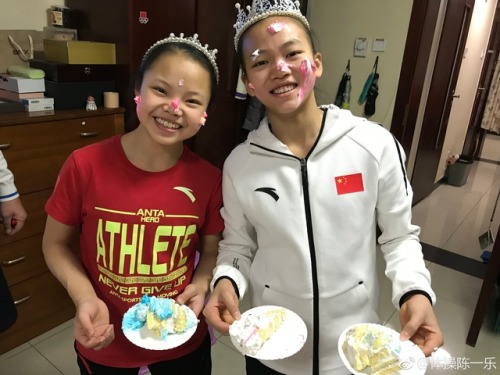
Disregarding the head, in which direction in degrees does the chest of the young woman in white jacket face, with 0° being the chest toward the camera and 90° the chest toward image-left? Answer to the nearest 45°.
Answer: approximately 0°

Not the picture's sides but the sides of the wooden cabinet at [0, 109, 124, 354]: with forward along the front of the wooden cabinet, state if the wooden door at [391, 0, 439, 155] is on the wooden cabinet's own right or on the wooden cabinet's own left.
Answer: on the wooden cabinet's own left

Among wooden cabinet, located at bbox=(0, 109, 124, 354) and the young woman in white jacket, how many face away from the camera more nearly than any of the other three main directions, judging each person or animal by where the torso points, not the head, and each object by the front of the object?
0

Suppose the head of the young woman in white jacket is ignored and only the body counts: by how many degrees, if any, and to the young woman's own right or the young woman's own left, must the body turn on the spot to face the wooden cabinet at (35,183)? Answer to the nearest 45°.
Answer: approximately 135° to the young woman's own right

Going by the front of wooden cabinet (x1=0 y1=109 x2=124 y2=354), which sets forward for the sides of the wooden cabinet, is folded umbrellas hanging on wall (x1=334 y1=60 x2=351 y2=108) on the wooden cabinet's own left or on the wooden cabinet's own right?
on the wooden cabinet's own left

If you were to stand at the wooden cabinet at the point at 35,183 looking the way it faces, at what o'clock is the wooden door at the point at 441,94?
The wooden door is roughly at 10 o'clock from the wooden cabinet.

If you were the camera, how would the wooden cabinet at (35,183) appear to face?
facing the viewer and to the right of the viewer

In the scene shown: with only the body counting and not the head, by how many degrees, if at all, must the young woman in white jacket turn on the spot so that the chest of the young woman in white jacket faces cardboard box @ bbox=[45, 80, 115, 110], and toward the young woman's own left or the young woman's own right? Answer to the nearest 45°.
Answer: approximately 135° to the young woman's own right

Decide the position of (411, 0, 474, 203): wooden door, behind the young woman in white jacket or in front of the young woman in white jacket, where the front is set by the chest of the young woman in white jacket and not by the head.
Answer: behind

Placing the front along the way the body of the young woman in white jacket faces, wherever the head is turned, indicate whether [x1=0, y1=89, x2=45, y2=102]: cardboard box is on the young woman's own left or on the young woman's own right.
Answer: on the young woman's own right

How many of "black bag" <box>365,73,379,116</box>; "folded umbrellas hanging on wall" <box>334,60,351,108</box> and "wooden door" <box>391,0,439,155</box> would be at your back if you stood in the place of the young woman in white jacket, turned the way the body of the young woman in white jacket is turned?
3
